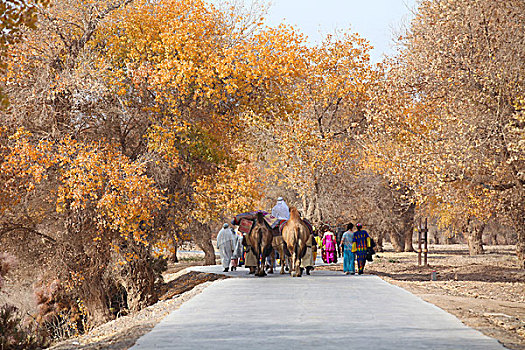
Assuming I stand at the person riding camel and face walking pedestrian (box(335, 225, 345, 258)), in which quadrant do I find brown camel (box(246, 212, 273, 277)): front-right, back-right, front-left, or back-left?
back-left

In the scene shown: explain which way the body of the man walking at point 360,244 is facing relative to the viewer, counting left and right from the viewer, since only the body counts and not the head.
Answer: facing away from the viewer

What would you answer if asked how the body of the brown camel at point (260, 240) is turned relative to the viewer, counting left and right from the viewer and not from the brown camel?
facing away from the viewer

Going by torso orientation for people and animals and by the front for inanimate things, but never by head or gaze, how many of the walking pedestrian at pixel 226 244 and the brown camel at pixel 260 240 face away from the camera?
2

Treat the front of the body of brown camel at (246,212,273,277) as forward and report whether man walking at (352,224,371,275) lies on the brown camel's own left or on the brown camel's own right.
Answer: on the brown camel's own right

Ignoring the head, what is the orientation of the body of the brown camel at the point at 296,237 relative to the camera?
away from the camera

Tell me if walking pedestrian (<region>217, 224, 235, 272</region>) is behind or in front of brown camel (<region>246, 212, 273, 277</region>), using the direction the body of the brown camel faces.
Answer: in front

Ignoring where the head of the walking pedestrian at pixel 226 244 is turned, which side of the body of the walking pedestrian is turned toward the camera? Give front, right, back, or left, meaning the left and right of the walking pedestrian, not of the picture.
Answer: back
